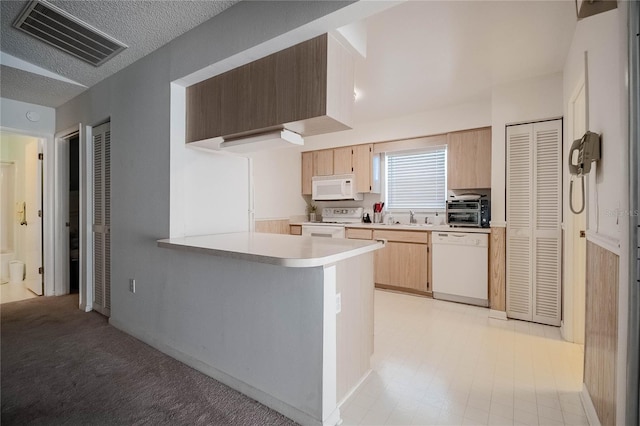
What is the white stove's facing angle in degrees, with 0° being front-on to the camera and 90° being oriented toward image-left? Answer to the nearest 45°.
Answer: approximately 45°

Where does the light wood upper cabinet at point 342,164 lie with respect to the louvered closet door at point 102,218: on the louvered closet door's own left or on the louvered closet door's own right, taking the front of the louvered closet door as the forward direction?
on the louvered closet door's own left

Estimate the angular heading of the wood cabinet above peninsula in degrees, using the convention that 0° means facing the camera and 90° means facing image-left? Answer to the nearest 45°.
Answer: approximately 45°

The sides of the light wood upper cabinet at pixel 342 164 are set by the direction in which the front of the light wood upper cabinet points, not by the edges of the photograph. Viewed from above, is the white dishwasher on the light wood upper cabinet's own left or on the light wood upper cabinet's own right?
on the light wood upper cabinet's own left

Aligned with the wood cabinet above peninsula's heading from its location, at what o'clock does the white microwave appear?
The white microwave is roughly at 5 o'clock from the wood cabinet above peninsula.

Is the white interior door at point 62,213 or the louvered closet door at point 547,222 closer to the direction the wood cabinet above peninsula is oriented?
the white interior door

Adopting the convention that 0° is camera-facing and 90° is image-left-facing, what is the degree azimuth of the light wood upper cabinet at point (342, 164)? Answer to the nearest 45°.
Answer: approximately 45°

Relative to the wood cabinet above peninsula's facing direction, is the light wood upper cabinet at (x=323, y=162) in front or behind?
behind
